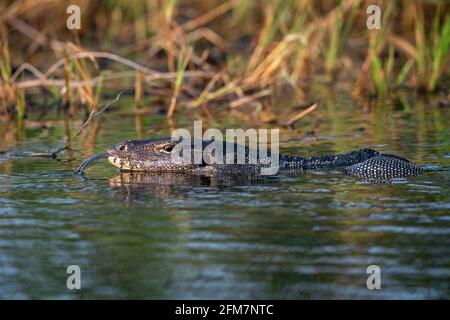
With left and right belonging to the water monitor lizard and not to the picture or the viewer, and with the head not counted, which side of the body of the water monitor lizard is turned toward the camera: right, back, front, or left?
left
